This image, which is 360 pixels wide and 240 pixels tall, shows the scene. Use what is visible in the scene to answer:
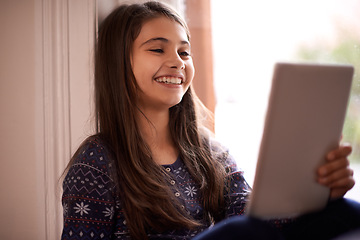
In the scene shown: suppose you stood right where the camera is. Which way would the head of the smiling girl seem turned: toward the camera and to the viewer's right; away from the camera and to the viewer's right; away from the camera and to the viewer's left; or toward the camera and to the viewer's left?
toward the camera and to the viewer's right

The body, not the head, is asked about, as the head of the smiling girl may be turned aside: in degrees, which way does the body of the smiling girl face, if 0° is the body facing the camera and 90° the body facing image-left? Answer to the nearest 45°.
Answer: approximately 315°
